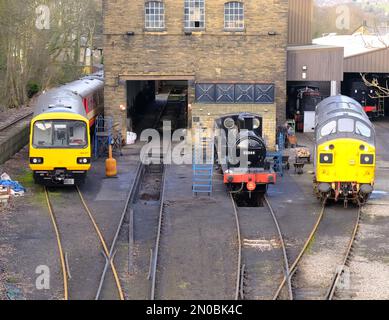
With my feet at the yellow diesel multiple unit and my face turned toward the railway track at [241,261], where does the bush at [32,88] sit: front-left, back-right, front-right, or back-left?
back-left

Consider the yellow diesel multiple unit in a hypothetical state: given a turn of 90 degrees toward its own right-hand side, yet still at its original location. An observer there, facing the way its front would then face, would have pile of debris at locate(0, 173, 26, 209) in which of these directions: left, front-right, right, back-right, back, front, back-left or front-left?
left

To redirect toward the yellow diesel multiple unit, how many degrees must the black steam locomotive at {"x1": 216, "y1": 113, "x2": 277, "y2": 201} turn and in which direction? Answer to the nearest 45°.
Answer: approximately 90° to its right

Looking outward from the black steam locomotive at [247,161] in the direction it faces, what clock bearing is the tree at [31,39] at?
The tree is roughly at 5 o'clock from the black steam locomotive.

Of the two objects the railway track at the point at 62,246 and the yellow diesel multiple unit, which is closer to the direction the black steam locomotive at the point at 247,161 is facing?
the railway track

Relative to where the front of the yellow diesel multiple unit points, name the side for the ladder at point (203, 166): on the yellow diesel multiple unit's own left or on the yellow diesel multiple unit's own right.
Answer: on the yellow diesel multiple unit's own left

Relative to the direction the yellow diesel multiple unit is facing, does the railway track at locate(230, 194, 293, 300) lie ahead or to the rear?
ahead

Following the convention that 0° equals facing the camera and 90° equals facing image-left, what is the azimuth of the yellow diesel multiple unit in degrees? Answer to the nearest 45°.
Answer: approximately 0°

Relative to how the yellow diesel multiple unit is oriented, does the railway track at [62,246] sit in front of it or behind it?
in front

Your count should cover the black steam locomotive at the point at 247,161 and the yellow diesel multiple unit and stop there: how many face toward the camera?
2

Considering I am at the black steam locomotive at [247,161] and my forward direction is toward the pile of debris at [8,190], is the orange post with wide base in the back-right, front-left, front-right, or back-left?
front-right

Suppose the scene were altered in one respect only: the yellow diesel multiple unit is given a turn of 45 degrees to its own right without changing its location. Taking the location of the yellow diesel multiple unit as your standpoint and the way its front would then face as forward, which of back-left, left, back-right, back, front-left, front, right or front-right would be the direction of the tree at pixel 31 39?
back-right

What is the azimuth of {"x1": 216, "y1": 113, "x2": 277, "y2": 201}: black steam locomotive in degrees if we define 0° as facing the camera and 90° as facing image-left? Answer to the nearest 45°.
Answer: approximately 0°
